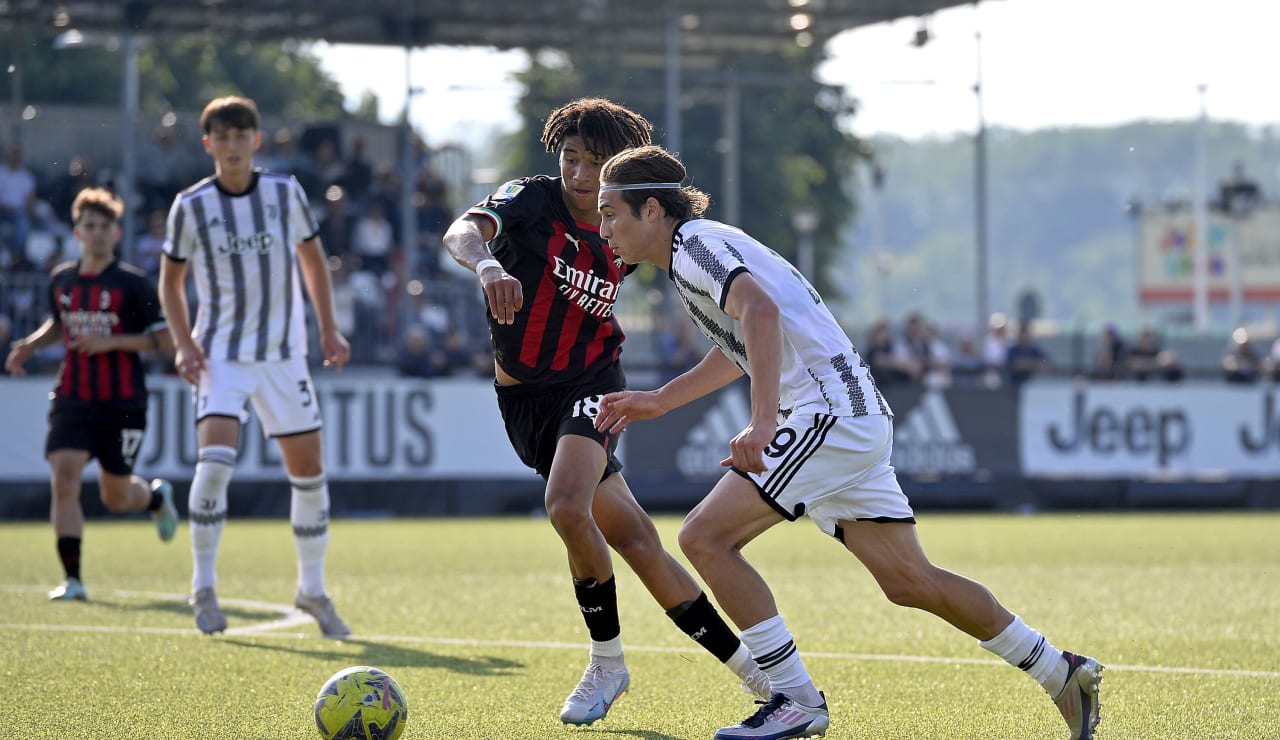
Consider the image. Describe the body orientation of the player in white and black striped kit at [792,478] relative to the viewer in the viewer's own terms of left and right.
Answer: facing to the left of the viewer

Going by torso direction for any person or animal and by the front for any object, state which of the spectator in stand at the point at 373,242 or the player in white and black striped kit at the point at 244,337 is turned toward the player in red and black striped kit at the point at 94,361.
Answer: the spectator in stand

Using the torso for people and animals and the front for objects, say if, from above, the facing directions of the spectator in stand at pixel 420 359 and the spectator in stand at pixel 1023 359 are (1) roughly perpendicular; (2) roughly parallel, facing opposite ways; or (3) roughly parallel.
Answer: roughly parallel

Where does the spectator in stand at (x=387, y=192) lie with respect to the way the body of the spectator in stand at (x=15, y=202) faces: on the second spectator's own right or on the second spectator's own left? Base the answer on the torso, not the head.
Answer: on the second spectator's own left

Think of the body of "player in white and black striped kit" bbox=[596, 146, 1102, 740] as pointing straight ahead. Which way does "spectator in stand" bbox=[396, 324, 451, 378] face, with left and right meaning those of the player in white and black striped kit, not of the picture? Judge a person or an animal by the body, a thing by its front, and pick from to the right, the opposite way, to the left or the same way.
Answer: to the left

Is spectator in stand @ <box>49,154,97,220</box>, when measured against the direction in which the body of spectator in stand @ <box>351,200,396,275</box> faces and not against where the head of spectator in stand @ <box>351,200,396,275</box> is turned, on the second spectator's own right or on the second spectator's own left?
on the second spectator's own right

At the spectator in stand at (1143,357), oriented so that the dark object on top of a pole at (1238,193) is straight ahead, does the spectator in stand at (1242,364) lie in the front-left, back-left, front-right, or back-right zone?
front-right

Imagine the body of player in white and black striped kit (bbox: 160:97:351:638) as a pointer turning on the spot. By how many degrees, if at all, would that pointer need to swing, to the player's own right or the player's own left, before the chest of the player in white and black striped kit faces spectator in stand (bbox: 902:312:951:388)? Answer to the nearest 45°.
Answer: approximately 135° to the player's own left

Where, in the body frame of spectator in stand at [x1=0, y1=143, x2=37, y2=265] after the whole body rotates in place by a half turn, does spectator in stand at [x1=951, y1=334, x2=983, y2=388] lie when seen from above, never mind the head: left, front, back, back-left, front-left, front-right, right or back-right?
right

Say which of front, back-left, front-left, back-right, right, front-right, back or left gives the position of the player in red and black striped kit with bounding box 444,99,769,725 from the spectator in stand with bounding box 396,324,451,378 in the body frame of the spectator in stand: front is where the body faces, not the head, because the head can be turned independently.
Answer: front

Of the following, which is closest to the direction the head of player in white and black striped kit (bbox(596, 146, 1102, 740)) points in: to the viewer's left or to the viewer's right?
to the viewer's left

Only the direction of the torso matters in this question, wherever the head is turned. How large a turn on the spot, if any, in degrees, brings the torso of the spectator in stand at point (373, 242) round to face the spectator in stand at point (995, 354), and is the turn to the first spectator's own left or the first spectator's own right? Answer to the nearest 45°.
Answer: approximately 90° to the first spectator's own left

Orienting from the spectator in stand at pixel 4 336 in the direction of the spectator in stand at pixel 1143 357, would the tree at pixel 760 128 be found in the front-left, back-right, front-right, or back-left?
front-left

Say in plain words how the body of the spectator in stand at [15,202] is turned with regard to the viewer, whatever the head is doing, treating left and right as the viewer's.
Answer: facing the viewer

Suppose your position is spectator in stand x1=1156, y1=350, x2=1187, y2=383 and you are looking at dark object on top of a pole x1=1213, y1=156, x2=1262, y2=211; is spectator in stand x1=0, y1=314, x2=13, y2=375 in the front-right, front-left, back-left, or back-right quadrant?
back-left

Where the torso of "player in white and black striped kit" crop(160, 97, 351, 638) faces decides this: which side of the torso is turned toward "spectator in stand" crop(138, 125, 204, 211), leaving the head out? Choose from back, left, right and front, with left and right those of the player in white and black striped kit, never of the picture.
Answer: back

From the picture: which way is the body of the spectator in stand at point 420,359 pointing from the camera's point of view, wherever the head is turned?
toward the camera

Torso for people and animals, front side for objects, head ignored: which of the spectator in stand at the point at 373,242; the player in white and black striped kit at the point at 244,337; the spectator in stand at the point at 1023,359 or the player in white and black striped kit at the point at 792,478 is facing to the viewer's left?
the player in white and black striped kit at the point at 792,478

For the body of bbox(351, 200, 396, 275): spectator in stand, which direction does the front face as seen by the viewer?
toward the camera
